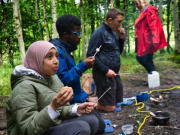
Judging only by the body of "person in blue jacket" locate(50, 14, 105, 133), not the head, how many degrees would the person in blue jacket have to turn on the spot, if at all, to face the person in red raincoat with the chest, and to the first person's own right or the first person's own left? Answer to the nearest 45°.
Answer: approximately 45° to the first person's own left

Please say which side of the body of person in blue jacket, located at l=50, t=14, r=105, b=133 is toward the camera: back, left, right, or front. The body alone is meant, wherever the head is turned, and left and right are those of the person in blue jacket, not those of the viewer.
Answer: right

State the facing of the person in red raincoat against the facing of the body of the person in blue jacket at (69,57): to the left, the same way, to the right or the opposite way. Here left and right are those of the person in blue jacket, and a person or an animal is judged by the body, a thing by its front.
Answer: the opposite way

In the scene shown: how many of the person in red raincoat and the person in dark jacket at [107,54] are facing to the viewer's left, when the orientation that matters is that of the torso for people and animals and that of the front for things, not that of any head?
1
